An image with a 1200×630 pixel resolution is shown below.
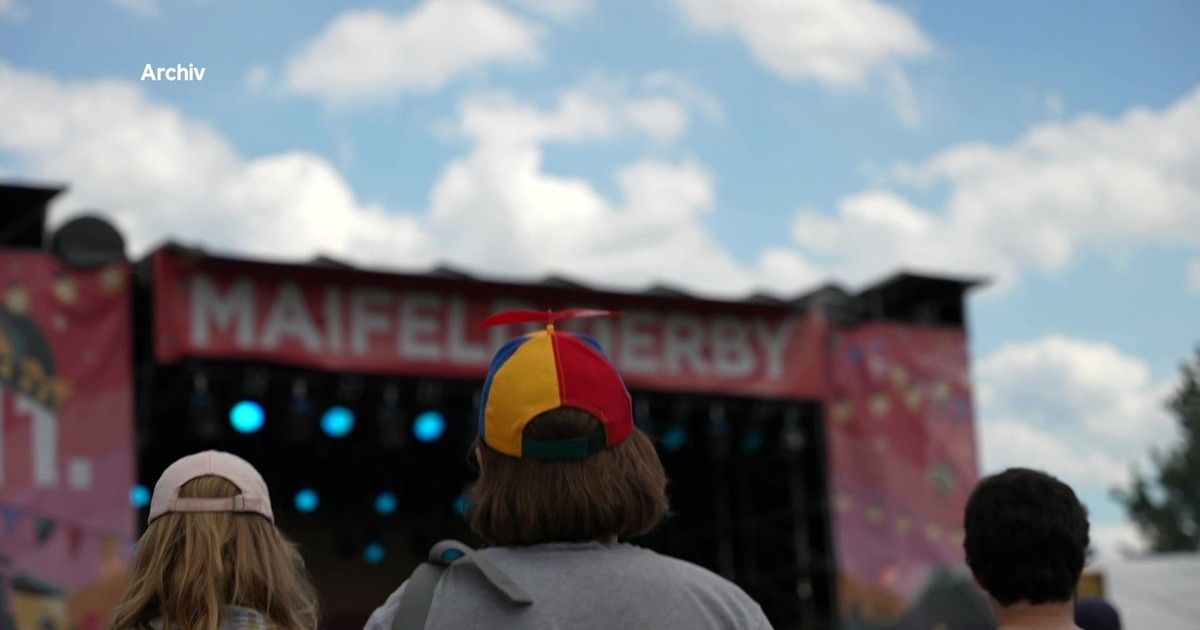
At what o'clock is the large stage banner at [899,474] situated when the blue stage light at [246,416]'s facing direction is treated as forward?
The large stage banner is roughly at 9 o'clock from the blue stage light.

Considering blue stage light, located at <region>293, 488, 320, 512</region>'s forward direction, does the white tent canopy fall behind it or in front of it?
in front

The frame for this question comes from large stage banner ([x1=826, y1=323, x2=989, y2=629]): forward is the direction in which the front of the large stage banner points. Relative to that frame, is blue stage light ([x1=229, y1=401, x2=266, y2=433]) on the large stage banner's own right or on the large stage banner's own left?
on the large stage banner's own right

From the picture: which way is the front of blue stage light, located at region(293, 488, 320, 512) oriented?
toward the camera

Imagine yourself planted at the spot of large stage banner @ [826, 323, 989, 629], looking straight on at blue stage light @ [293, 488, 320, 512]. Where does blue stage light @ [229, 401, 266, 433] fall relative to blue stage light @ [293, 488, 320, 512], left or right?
left

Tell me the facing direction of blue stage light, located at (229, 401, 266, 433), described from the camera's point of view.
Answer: facing the viewer

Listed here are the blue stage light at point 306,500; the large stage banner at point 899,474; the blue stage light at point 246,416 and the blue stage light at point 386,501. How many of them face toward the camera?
4

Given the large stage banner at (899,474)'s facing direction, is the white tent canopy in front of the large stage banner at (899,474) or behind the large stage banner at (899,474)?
in front

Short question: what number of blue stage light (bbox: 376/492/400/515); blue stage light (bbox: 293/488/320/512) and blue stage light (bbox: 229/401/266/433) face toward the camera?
3

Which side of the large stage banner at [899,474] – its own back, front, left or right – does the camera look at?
front

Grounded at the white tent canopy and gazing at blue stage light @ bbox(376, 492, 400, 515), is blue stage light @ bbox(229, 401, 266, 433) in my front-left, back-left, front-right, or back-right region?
front-left

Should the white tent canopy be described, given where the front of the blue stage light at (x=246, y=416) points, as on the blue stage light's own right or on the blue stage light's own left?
on the blue stage light's own left

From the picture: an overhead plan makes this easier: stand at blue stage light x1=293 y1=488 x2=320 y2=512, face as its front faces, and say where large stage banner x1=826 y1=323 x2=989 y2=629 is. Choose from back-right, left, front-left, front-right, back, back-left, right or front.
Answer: front-left
